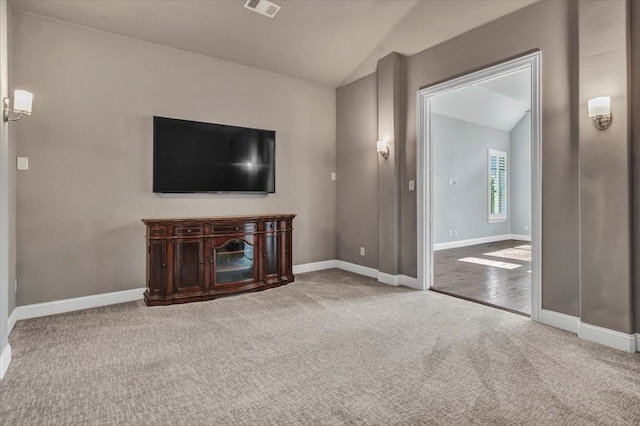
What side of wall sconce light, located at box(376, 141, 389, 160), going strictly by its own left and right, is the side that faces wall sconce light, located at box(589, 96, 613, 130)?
left

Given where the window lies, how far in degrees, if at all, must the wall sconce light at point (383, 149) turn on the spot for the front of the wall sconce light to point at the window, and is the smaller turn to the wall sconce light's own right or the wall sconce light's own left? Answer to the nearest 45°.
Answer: approximately 180°

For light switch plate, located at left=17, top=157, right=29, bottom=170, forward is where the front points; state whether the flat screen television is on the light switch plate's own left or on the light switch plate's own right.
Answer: on the light switch plate's own left

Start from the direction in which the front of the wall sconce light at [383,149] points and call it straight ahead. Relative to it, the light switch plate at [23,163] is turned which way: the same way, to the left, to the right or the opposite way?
to the left

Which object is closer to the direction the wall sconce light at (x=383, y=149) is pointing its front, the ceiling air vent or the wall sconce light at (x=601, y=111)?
the ceiling air vent
